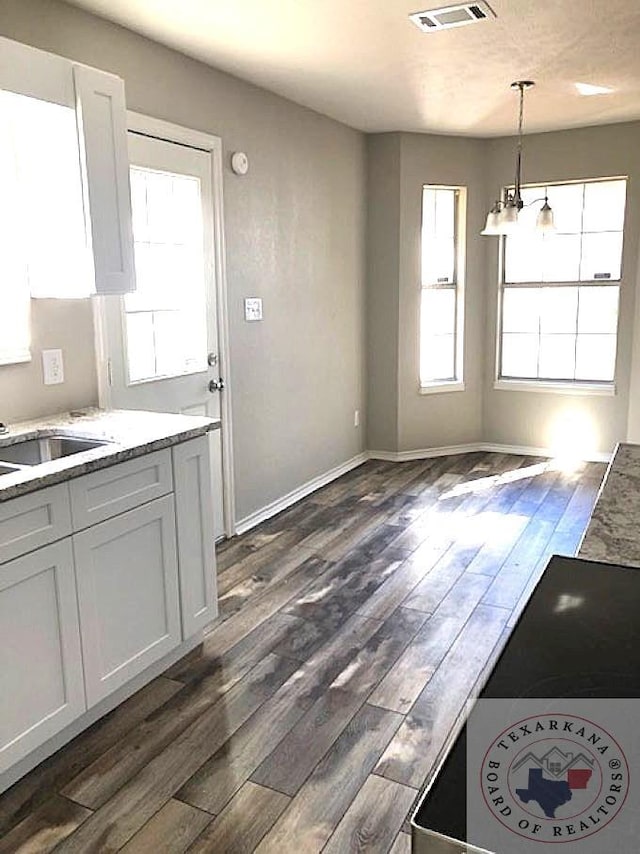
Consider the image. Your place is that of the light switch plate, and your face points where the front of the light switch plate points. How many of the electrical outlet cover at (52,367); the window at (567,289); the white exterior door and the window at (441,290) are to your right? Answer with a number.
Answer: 2

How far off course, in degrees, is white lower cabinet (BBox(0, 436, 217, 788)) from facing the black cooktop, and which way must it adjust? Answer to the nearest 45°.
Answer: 0° — it already faces it

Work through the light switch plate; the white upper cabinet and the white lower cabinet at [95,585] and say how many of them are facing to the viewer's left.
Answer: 0

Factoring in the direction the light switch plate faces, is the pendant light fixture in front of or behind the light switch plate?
in front

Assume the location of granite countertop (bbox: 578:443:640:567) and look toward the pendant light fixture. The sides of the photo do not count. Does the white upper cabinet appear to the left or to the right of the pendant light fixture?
left

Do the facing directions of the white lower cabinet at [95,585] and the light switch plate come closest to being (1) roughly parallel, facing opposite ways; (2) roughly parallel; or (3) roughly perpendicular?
roughly parallel

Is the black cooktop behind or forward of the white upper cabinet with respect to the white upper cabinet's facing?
forward

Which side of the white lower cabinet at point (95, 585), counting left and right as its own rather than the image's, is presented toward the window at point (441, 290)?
left

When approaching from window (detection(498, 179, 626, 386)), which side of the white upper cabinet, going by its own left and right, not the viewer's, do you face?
left

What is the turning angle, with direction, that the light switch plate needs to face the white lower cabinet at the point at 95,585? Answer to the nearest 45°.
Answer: approximately 45° to its right

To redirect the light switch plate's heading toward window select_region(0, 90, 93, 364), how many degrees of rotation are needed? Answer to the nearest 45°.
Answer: approximately 90° to its right

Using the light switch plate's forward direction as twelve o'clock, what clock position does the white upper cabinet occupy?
The white upper cabinet is roughly at 2 o'clock from the light switch plate.

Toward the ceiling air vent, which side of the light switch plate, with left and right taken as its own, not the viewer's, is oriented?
front

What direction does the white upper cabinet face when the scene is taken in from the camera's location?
facing the viewer and to the right of the viewer

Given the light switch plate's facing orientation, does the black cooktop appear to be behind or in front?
in front

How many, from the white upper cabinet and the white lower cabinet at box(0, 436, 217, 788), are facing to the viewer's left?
0
